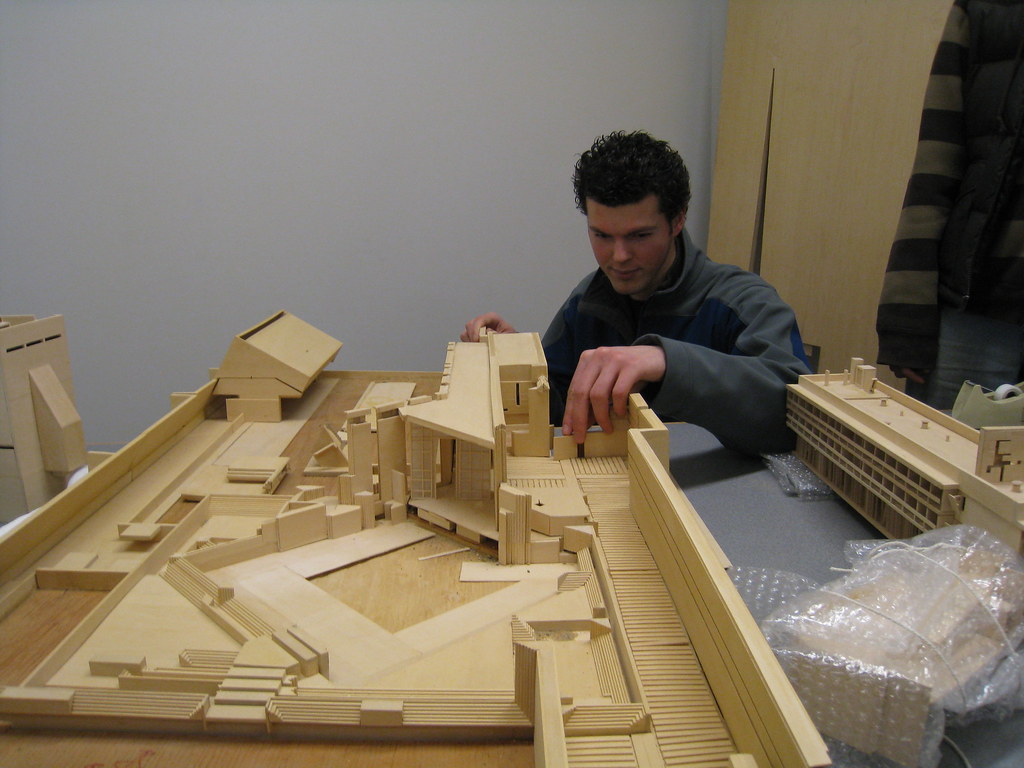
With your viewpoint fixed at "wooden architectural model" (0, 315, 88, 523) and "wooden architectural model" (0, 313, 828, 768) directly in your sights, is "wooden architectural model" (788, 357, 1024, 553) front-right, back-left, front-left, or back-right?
front-left

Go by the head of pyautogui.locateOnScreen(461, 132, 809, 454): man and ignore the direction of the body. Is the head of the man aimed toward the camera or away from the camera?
toward the camera

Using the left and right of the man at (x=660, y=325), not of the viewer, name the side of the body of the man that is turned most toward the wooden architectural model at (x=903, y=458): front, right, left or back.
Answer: left

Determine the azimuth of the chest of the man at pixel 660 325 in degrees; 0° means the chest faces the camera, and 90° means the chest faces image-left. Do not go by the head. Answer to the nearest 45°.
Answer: approximately 45°

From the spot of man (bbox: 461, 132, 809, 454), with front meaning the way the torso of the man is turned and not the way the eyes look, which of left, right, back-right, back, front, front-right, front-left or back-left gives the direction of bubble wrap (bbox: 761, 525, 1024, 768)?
front-left

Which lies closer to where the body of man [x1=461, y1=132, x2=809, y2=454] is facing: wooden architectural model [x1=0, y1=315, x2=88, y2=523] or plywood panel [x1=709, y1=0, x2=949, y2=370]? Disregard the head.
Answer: the wooden architectural model

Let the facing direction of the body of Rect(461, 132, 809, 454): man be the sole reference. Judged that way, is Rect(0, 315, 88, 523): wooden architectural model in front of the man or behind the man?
in front

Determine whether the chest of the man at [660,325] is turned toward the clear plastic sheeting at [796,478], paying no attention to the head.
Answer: no

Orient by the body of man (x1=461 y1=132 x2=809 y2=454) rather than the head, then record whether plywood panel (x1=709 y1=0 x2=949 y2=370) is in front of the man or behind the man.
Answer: behind
